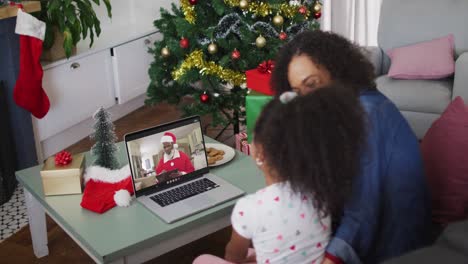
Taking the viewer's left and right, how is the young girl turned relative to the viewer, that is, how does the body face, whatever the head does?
facing away from the viewer and to the left of the viewer

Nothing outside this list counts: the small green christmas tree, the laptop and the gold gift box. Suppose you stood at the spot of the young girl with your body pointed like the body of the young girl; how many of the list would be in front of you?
3

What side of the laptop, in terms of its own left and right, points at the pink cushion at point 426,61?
left

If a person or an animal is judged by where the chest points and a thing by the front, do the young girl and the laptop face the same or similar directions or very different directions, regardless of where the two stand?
very different directions

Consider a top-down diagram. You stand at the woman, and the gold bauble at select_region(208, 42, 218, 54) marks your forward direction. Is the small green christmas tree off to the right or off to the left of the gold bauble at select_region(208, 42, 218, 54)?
left

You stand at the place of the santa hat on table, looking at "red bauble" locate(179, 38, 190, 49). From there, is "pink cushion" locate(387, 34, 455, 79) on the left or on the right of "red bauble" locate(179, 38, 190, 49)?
right

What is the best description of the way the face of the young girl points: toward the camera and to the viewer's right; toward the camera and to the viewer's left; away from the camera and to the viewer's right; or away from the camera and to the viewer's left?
away from the camera and to the viewer's left

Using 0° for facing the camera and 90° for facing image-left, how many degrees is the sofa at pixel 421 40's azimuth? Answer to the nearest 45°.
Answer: approximately 0°

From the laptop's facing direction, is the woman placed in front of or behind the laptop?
in front

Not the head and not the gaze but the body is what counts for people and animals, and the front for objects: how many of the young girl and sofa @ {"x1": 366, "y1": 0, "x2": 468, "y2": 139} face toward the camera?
1

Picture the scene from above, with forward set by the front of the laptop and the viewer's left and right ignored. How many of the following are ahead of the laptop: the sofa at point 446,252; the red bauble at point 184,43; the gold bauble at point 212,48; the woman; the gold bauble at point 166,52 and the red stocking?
2
